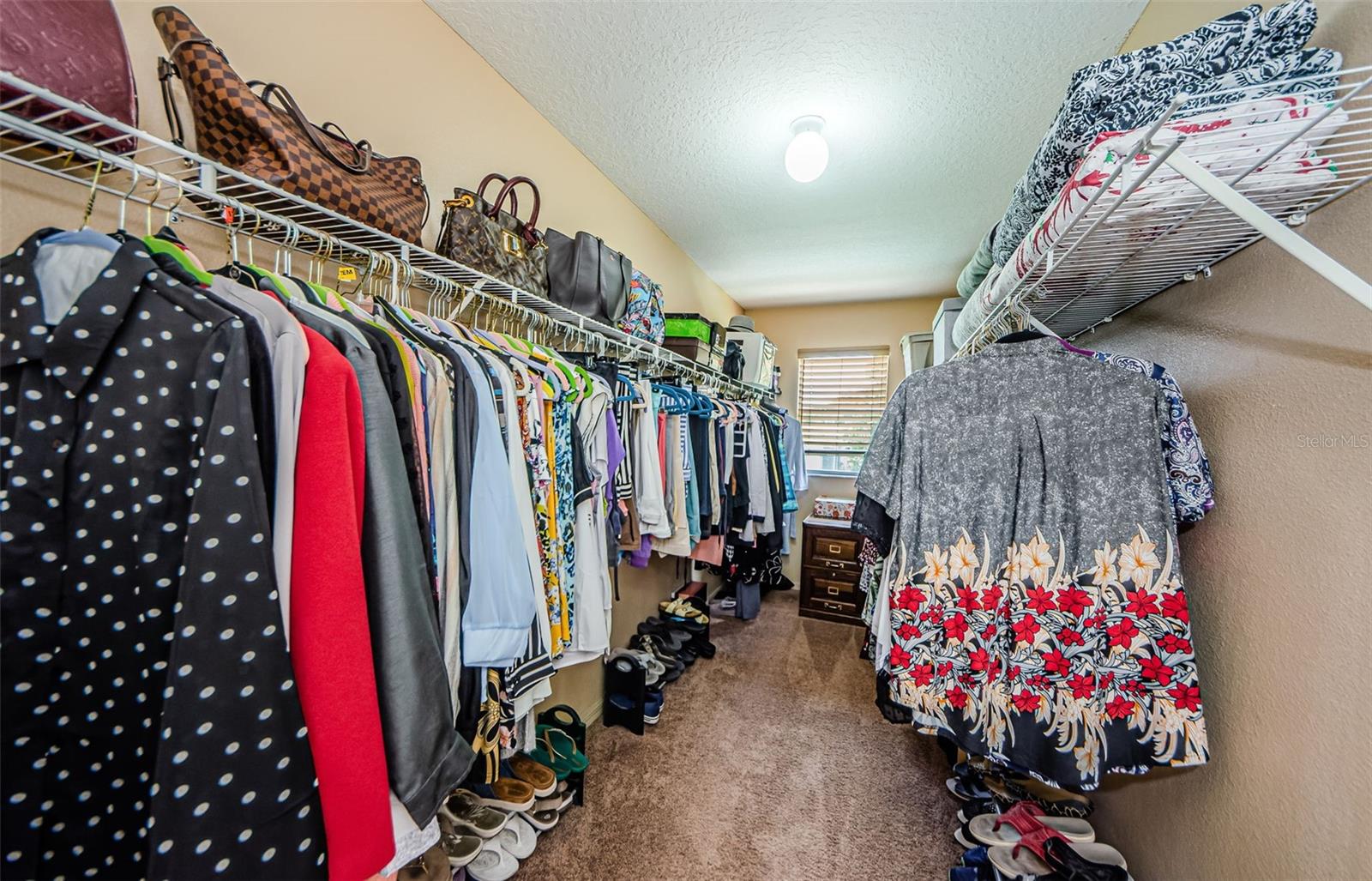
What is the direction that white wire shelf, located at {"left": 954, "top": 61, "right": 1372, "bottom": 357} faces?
to the viewer's left

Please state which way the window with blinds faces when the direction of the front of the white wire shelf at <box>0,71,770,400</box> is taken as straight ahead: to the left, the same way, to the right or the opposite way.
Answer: to the right

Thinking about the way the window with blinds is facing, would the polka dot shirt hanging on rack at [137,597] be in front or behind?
in front

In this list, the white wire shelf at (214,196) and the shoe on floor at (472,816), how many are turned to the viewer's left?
0

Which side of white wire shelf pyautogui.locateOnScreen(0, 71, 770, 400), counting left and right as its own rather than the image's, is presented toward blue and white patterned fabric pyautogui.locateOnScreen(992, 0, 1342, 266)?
front

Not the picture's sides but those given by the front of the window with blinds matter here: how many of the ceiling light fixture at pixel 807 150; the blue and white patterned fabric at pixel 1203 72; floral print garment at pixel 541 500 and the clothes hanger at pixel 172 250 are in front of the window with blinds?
4

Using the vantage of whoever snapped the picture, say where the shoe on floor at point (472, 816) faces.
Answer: facing the viewer and to the right of the viewer

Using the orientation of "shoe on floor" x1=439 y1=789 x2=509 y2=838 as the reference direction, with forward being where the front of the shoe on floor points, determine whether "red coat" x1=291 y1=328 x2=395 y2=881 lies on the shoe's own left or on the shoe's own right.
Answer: on the shoe's own right

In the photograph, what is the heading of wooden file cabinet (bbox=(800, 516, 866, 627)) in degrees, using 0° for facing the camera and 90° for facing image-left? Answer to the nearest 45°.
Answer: approximately 0°

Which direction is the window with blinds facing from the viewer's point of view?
toward the camera

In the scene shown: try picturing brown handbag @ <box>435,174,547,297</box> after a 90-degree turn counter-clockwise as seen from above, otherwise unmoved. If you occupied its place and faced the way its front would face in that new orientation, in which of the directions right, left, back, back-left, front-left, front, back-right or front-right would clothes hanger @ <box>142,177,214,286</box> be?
back
